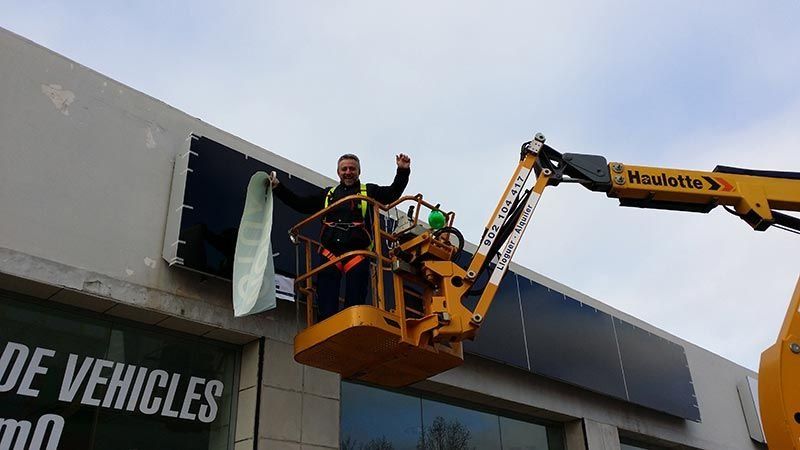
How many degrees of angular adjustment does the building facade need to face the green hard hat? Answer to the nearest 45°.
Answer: approximately 45° to its left

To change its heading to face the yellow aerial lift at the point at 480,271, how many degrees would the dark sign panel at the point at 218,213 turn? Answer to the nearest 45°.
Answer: approximately 45° to its left

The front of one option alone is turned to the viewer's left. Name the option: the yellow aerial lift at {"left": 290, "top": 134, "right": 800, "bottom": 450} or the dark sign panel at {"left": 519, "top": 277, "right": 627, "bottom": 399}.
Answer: the yellow aerial lift

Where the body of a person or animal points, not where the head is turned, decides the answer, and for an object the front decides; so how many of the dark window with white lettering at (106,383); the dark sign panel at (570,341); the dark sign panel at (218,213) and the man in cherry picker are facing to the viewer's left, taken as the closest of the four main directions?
0

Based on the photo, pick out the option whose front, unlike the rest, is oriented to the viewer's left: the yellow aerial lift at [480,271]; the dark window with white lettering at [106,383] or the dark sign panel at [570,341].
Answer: the yellow aerial lift

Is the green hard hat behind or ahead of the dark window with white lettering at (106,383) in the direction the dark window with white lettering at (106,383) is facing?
ahead

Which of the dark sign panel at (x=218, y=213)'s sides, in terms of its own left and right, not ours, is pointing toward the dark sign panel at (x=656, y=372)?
left

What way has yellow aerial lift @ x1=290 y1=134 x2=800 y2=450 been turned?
to the viewer's left

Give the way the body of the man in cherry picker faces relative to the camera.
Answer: toward the camera

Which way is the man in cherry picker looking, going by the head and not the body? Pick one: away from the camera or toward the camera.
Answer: toward the camera

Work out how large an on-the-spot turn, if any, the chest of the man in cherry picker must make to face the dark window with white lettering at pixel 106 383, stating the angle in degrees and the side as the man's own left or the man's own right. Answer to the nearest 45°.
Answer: approximately 90° to the man's own right

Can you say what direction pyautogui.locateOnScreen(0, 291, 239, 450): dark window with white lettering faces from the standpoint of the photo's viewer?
facing the viewer and to the right of the viewer
